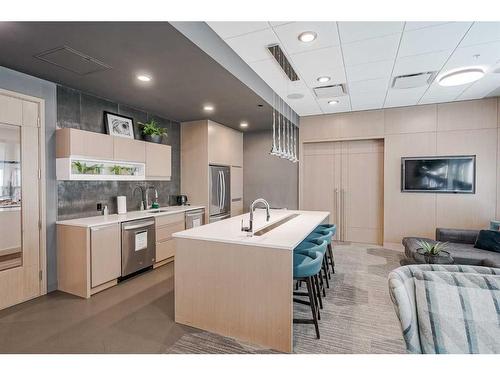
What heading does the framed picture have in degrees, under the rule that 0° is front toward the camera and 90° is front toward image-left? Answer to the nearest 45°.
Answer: approximately 315°

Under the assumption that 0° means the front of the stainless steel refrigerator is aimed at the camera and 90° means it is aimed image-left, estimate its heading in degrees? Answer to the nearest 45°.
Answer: approximately 315°

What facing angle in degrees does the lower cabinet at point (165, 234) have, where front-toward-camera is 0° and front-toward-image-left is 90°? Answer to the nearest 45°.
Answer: approximately 315°

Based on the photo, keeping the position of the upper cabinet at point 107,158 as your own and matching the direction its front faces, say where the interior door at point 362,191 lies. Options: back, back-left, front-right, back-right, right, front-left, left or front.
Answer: front-left

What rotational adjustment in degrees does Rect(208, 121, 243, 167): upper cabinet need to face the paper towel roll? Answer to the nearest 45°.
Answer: approximately 90° to its right

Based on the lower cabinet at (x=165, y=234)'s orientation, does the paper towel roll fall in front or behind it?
behind

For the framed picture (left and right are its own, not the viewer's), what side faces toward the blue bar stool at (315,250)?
front

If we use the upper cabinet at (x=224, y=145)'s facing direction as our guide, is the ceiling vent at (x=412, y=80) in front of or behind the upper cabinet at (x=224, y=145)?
in front

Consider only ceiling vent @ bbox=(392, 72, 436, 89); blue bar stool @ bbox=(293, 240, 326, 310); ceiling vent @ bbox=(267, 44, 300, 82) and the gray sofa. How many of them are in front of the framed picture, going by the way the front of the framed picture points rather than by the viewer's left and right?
4

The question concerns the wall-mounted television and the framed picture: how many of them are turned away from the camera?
0

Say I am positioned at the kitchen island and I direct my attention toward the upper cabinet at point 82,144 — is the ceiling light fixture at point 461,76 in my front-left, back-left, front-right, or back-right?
back-right

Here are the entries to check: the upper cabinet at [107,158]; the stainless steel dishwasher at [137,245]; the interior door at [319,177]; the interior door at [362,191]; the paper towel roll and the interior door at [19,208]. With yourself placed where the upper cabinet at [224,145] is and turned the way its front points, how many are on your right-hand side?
4

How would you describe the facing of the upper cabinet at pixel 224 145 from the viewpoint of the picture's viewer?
facing the viewer and to the right of the viewer

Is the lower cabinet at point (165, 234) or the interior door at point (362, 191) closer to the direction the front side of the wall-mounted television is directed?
the lower cabinet

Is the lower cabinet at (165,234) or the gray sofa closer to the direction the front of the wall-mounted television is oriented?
the gray sofa
